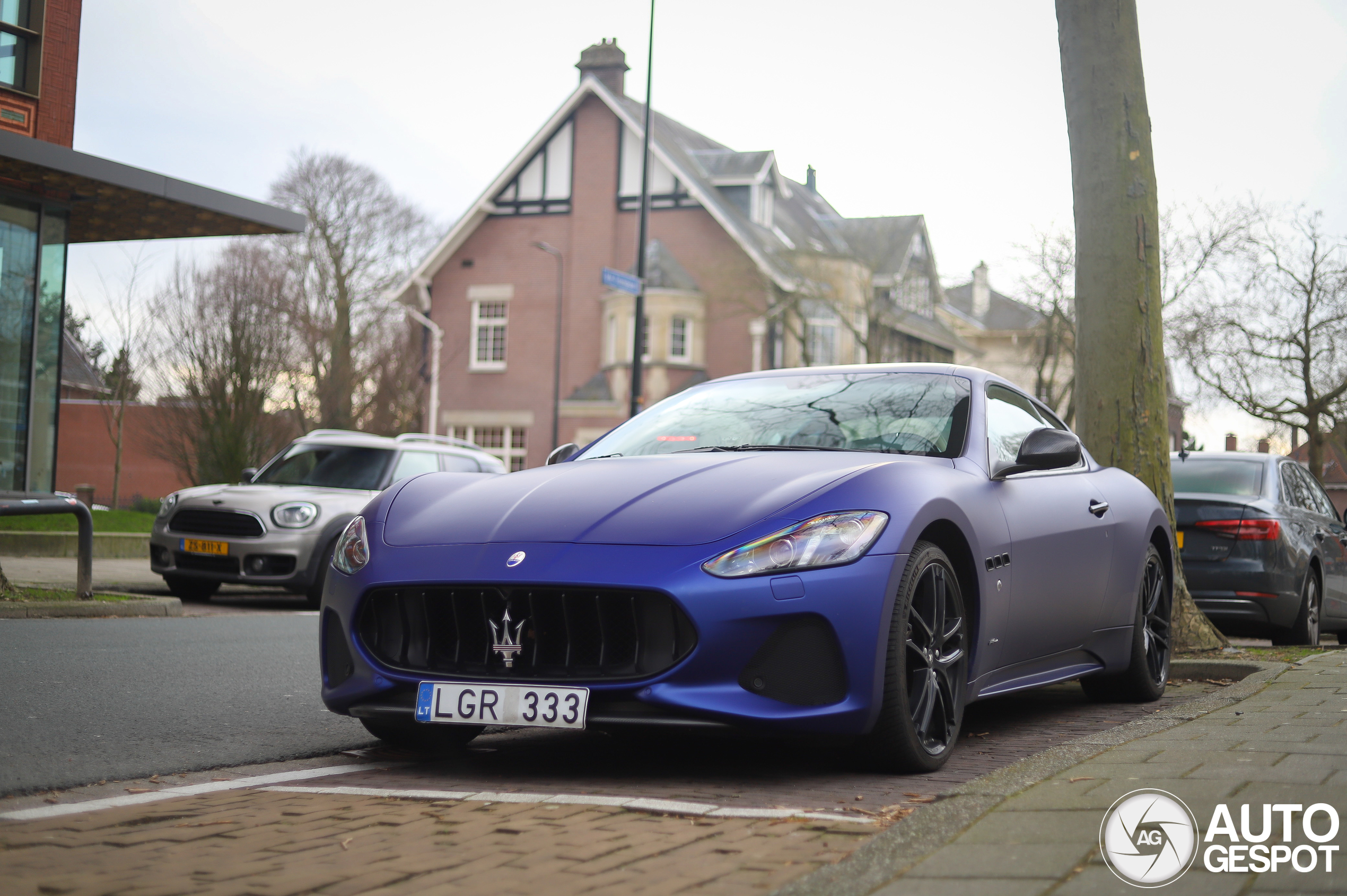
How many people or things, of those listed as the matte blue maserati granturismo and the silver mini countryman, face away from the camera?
0

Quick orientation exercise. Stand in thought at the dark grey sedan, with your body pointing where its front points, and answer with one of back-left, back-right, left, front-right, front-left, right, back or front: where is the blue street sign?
front-left

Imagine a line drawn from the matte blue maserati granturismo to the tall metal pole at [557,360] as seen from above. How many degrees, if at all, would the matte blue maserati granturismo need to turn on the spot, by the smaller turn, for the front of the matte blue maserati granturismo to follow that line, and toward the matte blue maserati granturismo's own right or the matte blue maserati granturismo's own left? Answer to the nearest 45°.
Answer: approximately 135° to the matte blue maserati granturismo's own right

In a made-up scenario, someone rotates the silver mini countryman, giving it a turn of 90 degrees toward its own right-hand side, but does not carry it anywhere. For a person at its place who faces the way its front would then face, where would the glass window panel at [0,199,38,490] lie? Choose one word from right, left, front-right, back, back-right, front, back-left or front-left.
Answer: front

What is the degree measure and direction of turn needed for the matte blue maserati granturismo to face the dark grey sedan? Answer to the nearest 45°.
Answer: approximately 180°

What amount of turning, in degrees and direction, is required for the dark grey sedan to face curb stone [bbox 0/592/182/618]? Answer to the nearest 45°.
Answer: approximately 90° to its left

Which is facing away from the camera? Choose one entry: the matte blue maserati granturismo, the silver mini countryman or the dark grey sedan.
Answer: the dark grey sedan

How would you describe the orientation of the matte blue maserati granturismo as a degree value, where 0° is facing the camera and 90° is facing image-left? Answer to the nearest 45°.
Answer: approximately 45°

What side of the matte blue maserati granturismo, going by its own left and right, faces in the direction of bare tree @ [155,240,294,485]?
right

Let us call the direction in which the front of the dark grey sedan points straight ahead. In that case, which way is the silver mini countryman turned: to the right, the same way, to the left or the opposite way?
the opposite way

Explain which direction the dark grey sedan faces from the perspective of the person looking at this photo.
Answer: facing away from the viewer

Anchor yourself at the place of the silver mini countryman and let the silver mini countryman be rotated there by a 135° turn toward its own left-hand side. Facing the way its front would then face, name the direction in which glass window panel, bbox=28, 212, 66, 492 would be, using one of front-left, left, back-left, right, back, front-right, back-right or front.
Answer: back-left

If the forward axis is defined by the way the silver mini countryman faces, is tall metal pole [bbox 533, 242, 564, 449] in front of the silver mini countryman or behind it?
behind

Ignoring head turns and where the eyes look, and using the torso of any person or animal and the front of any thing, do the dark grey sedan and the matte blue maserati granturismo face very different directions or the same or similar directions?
very different directions
